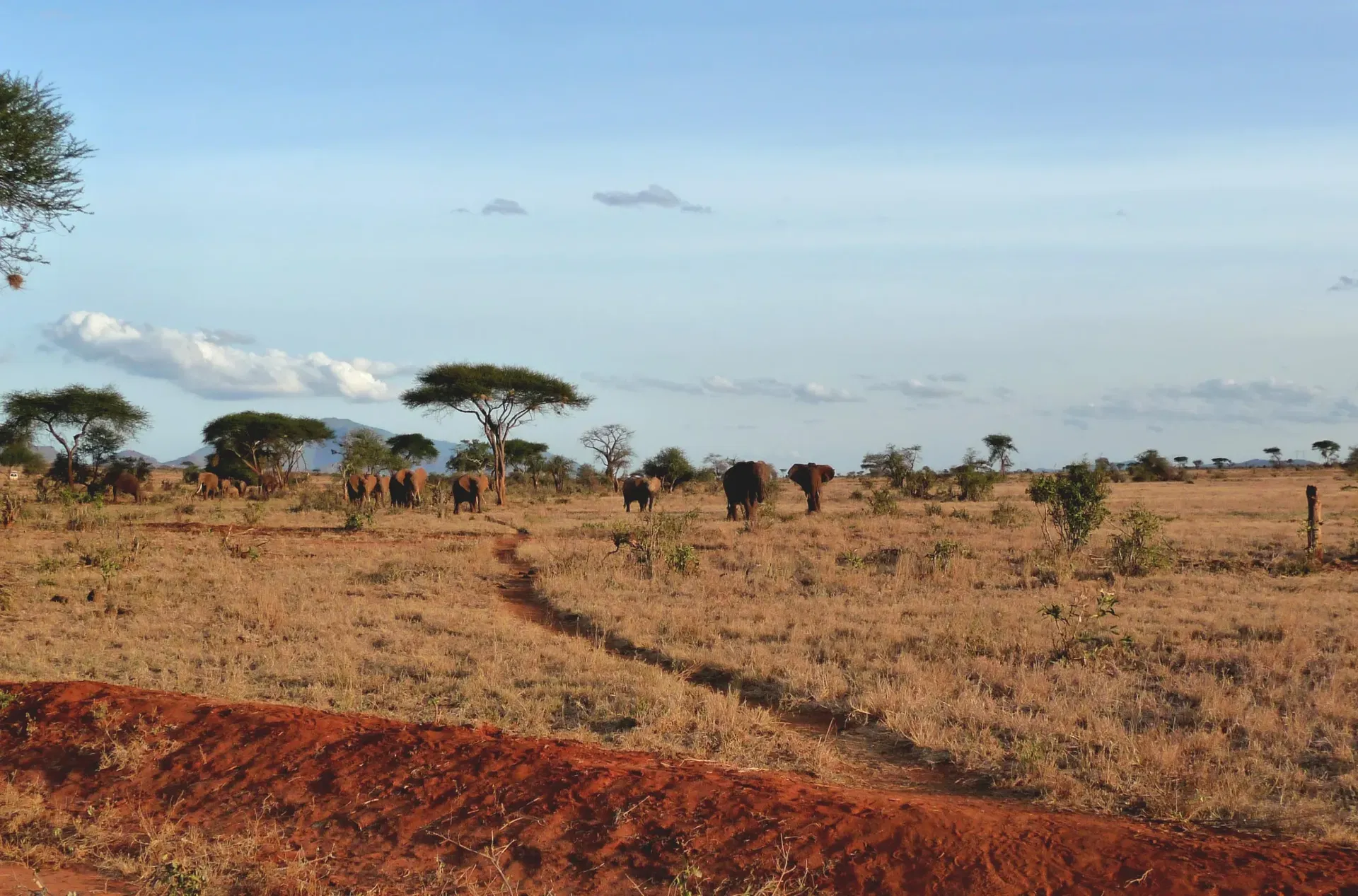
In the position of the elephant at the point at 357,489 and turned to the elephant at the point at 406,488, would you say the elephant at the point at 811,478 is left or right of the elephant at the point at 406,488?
right

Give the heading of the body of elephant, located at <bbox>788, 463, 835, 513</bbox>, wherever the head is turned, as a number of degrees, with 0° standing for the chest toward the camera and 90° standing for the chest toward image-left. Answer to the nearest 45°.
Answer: approximately 0°

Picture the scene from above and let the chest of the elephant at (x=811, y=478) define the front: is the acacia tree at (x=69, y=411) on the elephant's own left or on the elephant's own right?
on the elephant's own right
